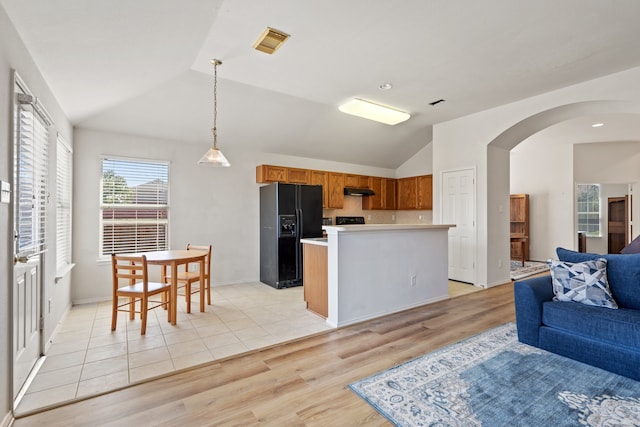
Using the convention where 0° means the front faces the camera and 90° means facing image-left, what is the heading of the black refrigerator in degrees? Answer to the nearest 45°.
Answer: approximately 315°

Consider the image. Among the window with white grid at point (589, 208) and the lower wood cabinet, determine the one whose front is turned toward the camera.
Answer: the window with white grid

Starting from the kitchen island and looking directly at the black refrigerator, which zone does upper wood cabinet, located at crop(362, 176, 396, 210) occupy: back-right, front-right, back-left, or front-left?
front-right

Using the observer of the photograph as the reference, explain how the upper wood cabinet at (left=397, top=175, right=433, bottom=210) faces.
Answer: facing the viewer and to the left of the viewer

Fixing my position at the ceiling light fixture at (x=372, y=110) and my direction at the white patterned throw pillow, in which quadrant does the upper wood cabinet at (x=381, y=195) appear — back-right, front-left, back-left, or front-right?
back-left

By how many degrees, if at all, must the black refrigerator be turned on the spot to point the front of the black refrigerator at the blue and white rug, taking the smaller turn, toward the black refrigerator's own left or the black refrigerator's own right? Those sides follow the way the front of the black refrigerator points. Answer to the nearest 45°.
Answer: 0° — it already faces it

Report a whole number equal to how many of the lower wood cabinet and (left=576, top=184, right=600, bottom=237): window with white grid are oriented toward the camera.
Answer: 1

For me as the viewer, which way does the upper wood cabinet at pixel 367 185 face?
facing the viewer and to the right of the viewer

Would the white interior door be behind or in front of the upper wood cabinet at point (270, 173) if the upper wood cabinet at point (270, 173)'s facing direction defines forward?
in front

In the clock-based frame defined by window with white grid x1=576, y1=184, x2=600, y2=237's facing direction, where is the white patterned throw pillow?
The white patterned throw pillow is roughly at 12 o'clock from the window with white grid.

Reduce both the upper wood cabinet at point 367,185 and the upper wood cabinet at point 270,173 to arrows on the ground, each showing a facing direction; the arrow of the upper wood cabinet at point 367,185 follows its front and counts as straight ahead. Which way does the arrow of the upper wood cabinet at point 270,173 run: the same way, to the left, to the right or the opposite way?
the same way

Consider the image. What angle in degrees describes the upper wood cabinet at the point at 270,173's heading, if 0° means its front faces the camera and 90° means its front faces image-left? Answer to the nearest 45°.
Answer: approximately 315°

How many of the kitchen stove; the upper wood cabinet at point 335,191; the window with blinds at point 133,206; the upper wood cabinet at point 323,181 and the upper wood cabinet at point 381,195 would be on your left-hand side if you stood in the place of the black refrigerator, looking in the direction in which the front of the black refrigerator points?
4

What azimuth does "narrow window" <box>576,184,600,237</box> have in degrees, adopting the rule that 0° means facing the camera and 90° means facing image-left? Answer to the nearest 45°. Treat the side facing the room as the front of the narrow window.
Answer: approximately 0°

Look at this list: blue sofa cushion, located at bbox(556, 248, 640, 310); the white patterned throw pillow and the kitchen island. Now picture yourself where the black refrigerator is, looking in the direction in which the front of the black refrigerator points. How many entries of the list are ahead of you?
3

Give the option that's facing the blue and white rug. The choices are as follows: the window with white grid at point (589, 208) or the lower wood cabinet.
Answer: the window with white grid
